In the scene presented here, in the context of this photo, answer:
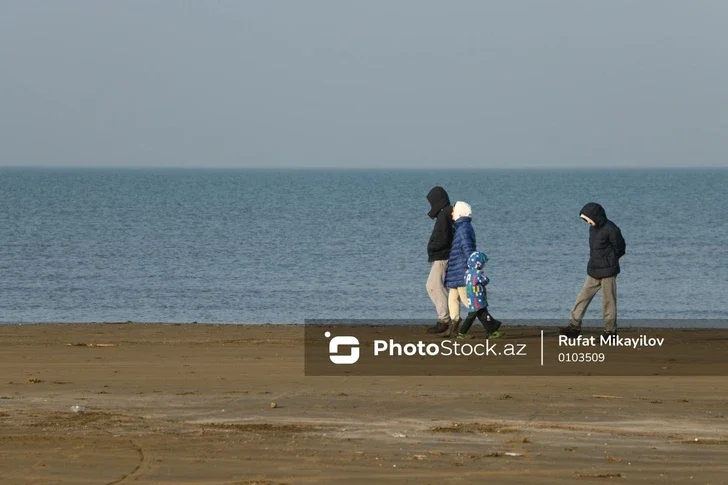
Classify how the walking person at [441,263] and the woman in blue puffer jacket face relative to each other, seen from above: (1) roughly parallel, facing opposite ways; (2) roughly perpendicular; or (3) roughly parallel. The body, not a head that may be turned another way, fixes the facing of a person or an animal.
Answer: roughly parallel

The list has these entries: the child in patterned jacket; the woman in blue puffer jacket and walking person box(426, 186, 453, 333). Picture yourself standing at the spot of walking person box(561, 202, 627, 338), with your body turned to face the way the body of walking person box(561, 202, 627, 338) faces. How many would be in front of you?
3

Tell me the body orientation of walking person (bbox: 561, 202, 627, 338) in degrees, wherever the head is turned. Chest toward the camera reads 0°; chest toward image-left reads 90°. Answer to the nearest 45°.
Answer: approximately 90°

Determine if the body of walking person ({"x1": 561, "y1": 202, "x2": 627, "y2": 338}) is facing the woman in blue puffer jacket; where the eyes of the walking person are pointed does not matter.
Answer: yes

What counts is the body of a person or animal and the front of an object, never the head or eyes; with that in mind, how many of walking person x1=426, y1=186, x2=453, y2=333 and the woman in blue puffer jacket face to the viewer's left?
2

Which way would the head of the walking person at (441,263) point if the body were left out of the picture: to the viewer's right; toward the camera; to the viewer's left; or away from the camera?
to the viewer's left

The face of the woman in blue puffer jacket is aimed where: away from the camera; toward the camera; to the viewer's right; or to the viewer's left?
to the viewer's left
